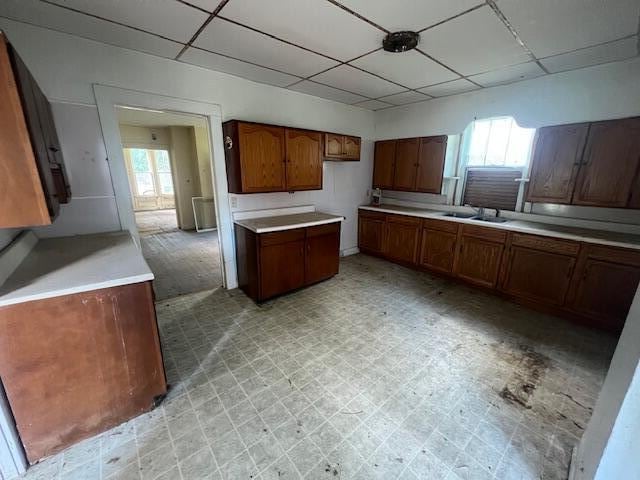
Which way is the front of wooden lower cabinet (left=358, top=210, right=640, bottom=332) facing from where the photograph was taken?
facing the viewer and to the left of the viewer

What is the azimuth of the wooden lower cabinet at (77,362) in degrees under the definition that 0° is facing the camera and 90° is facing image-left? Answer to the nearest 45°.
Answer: approximately 270°

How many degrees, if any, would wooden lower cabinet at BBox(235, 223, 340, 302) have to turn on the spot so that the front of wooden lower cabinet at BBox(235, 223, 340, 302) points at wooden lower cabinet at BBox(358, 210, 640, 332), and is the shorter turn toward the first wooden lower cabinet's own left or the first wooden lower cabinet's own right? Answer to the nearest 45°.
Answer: approximately 45° to the first wooden lower cabinet's own left

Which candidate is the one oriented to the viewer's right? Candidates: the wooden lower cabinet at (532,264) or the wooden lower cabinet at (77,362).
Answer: the wooden lower cabinet at (77,362)

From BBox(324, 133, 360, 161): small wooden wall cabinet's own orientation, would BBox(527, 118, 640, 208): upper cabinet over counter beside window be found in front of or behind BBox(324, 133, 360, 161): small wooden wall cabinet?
in front

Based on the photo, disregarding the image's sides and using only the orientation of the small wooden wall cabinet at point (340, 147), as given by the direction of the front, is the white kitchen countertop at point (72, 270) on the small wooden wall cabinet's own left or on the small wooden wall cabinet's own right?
on the small wooden wall cabinet's own right

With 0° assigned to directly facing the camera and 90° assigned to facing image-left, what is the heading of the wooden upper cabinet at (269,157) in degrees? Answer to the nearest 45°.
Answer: approximately 315°

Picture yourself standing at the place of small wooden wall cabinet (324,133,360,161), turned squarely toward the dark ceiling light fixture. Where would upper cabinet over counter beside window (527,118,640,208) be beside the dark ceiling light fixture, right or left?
left

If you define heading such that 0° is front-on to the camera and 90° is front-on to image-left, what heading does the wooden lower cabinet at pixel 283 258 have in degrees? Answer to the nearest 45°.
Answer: approximately 315°

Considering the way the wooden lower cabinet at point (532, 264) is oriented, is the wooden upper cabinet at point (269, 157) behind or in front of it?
in front

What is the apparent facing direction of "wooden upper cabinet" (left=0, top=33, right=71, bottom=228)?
to the viewer's right

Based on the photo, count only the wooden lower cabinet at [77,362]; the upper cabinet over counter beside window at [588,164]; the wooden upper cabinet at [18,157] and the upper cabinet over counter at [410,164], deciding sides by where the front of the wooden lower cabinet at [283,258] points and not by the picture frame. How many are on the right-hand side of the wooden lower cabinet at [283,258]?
2

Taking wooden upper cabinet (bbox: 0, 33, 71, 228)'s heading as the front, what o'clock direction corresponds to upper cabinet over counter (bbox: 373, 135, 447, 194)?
The upper cabinet over counter is roughly at 12 o'clock from the wooden upper cabinet.
